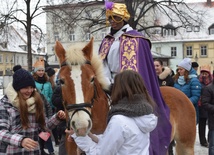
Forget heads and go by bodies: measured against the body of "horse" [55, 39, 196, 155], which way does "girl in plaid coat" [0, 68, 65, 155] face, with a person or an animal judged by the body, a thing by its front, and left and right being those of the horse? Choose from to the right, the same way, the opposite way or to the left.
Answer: to the left

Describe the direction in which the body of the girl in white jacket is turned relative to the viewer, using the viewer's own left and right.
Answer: facing away from the viewer and to the left of the viewer

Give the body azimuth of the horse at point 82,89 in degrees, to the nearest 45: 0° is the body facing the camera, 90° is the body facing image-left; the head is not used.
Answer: approximately 45°

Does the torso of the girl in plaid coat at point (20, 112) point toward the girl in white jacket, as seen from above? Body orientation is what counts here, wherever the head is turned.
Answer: yes

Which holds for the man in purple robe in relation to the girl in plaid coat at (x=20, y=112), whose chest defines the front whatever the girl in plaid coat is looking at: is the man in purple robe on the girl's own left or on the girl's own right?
on the girl's own left
